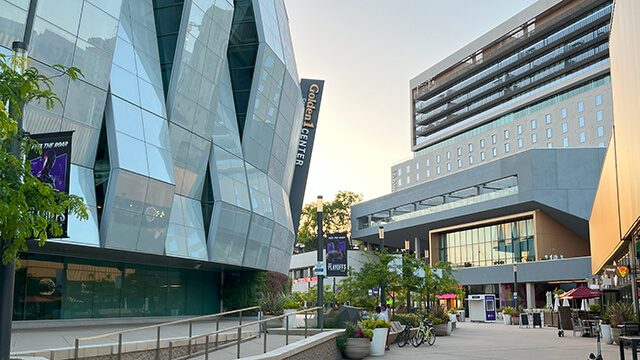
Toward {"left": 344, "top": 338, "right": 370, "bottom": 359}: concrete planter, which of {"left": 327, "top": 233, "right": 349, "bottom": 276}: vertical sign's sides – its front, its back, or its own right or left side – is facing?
front

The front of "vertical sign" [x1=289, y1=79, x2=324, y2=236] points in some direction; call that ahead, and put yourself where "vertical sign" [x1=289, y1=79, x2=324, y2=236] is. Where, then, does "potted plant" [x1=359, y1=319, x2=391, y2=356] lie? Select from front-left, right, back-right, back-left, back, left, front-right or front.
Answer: front

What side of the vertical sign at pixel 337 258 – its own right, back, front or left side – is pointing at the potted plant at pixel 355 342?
front

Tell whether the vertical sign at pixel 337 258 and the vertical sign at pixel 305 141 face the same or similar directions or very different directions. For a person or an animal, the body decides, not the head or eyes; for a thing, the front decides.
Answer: same or similar directions

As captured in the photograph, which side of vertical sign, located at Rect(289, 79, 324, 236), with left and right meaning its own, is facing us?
front

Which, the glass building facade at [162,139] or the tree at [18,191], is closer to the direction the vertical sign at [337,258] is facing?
the tree

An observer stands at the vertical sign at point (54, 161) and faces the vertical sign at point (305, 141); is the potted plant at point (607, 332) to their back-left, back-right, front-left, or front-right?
front-right

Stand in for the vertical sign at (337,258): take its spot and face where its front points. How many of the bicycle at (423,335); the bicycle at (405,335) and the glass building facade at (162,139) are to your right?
1

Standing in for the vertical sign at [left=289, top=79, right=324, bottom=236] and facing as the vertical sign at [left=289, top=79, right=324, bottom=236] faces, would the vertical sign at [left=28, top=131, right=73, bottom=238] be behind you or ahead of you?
ahead

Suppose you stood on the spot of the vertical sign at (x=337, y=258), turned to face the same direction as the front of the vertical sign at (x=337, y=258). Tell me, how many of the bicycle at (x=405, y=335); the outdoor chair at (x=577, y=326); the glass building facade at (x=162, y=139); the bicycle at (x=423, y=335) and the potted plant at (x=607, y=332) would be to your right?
1

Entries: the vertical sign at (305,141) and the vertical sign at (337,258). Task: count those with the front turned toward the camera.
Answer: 2

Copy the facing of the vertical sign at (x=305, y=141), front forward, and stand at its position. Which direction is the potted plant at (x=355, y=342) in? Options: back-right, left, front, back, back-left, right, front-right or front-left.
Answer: front

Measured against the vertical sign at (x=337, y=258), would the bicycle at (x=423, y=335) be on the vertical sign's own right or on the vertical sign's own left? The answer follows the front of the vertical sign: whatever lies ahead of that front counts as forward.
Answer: on the vertical sign's own left

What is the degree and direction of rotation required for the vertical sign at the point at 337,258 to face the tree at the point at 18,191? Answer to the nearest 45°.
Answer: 0° — it already faces it

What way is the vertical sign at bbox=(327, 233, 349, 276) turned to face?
toward the camera
